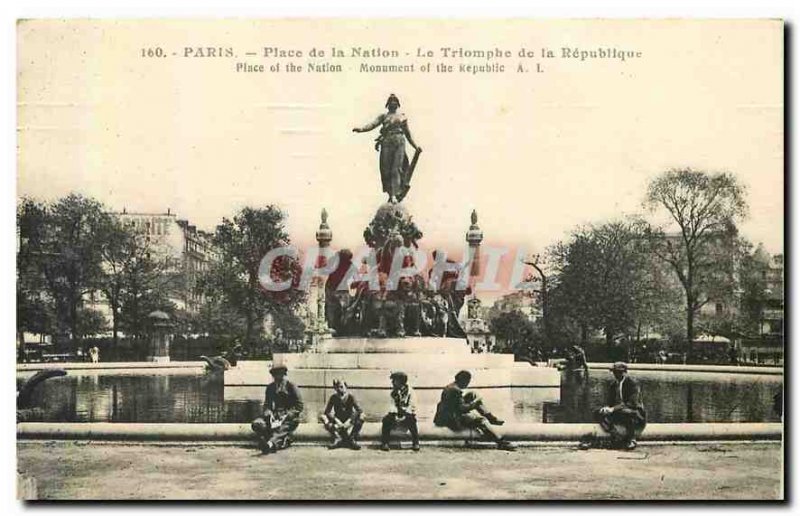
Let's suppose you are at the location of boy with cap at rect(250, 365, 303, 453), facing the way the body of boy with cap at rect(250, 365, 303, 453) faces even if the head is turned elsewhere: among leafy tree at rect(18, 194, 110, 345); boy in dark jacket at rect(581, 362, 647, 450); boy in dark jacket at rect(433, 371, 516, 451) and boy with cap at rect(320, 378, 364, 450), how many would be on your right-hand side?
1

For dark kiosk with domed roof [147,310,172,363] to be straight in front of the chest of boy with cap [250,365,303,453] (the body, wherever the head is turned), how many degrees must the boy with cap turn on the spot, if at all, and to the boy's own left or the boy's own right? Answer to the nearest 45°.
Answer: approximately 135° to the boy's own right

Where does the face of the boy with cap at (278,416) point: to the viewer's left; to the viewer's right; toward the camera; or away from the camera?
toward the camera

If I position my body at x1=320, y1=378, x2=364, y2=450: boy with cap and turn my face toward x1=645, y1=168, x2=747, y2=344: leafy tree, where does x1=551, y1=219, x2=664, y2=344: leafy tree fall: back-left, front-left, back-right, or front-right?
front-left

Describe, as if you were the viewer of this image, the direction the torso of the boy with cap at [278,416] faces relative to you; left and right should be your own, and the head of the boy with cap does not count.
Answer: facing the viewer and to the left of the viewer

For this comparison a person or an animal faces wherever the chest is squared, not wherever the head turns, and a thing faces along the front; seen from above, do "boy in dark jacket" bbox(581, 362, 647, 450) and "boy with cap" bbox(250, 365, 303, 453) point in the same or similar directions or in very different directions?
same or similar directions

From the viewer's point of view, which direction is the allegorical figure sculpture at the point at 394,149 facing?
toward the camera

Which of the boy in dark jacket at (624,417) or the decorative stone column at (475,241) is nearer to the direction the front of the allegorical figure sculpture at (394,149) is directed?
the boy in dark jacket

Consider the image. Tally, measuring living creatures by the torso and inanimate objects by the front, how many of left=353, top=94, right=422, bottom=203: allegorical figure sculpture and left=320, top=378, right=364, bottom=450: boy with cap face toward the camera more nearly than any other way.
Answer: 2

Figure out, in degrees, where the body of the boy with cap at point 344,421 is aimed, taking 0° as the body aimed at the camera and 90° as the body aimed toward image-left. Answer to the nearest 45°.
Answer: approximately 0°
